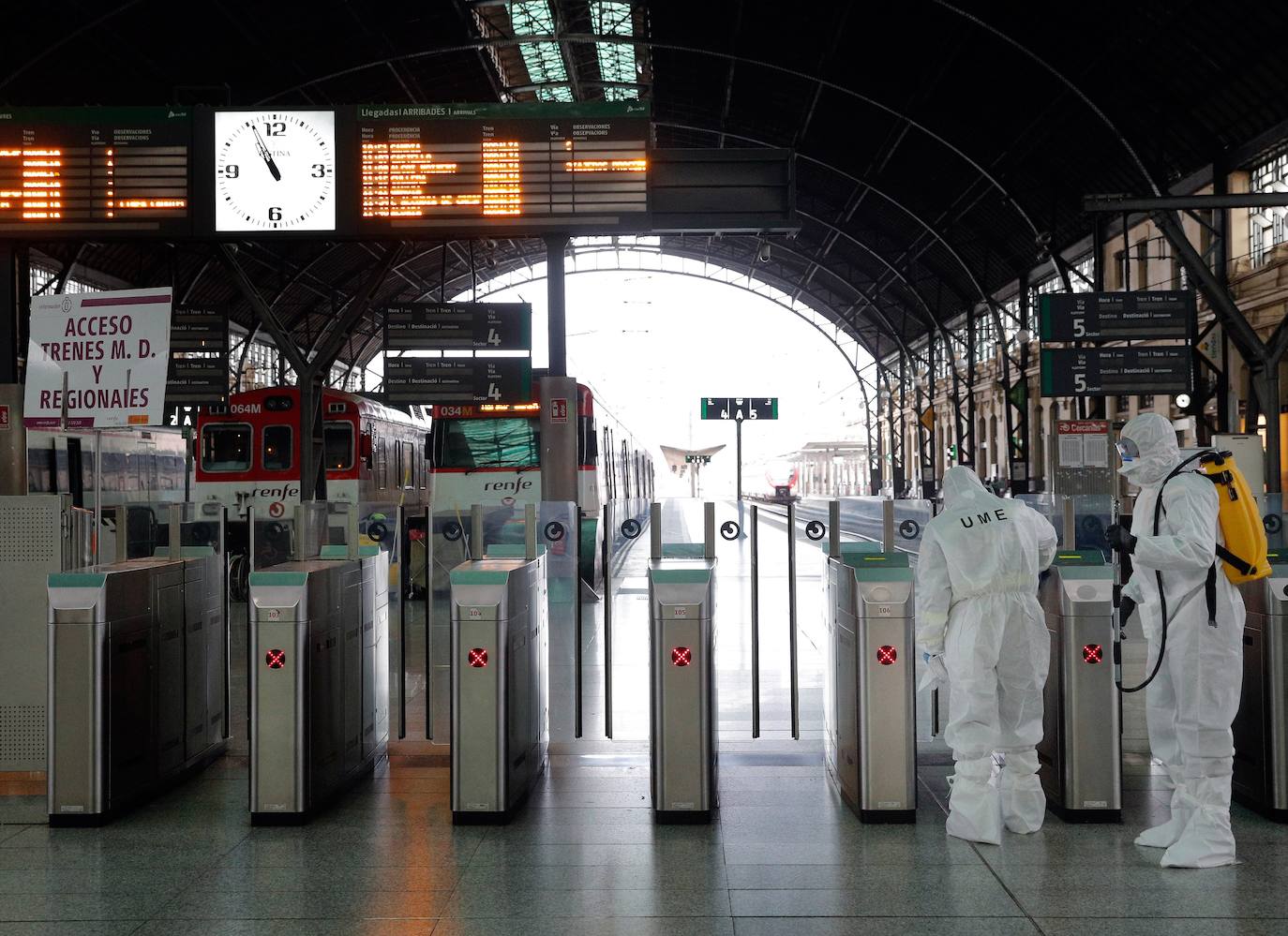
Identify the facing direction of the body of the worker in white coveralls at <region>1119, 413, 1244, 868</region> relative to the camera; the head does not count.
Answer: to the viewer's left

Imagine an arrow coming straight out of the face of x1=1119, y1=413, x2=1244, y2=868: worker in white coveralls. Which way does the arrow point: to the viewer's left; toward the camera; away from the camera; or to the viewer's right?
to the viewer's left

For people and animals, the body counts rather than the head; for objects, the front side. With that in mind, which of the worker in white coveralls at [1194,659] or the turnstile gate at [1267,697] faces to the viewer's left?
the worker in white coveralls

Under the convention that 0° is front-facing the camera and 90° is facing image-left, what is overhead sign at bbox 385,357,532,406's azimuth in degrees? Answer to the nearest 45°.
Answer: approximately 0°

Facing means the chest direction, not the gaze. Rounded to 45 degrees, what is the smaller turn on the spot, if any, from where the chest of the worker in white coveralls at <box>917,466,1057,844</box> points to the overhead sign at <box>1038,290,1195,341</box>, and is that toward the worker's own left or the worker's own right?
0° — they already face it

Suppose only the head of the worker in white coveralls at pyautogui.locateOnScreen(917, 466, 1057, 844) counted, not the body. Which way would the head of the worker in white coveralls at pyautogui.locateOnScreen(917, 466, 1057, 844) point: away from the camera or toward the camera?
away from the camera

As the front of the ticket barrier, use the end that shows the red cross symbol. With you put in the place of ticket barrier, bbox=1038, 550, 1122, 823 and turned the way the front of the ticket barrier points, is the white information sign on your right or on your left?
on your right

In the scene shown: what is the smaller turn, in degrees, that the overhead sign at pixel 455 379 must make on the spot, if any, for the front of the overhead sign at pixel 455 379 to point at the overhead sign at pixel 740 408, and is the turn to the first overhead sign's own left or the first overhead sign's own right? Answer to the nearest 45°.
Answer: approximately 135° to the first overhead sign's own left

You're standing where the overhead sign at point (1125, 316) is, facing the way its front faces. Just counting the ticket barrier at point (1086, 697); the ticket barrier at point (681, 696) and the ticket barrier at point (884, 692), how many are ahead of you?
3
